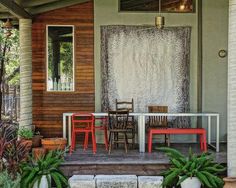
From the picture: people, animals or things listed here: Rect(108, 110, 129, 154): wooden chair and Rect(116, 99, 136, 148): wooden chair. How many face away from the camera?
1

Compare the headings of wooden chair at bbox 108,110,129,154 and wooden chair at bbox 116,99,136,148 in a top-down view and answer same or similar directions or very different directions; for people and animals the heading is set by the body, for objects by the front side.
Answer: very different directions

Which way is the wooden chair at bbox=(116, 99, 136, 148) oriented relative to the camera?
toward the camera

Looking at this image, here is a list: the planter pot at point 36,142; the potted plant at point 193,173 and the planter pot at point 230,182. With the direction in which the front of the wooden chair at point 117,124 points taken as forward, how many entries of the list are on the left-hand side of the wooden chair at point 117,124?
1

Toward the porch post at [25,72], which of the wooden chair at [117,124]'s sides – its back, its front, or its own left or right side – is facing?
left

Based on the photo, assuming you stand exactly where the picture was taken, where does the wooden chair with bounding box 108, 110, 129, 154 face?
facing away from the viewer

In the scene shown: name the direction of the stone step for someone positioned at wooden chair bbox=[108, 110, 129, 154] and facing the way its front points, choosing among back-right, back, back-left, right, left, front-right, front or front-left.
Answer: back

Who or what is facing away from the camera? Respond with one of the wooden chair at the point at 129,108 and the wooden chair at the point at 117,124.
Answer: the wooden chair at the point at 117,124

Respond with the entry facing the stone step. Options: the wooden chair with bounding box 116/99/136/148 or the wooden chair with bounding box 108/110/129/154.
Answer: the wooden chair with bounding box 116/99/136/148

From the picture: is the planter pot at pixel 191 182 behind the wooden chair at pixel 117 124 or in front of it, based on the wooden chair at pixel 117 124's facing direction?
behind

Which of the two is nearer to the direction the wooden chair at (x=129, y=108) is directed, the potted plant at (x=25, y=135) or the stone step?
the stone step
